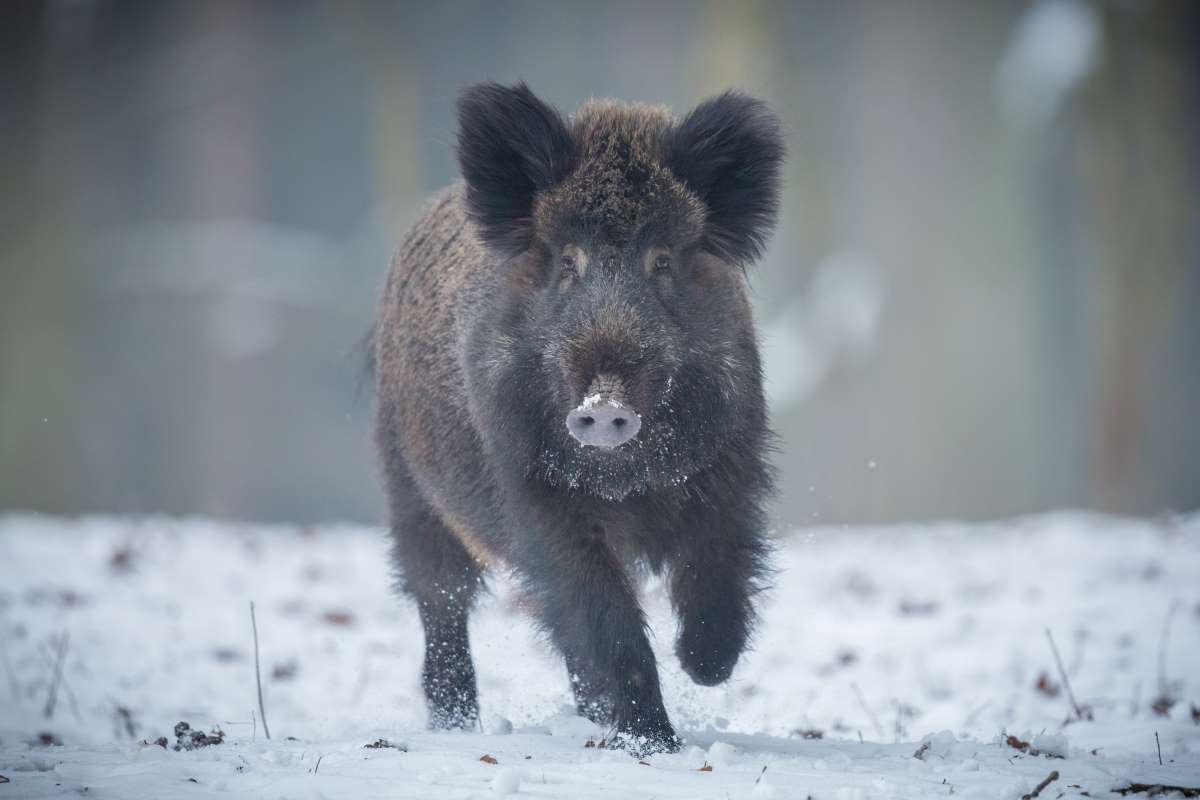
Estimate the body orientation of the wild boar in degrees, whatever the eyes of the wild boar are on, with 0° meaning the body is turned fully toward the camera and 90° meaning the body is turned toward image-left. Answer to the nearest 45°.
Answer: approximately 0°

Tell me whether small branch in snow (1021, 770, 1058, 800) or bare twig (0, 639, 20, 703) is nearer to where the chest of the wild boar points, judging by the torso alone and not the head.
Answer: the small branch in snow

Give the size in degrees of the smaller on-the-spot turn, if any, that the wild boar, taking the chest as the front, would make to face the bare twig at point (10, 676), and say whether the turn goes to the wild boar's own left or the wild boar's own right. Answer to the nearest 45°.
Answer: approximately 135° to the wild boar's own right

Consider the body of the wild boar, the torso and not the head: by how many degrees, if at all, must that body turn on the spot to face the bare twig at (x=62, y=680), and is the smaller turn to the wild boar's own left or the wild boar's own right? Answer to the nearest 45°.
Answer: approximately 135° to the wild boar's own right
